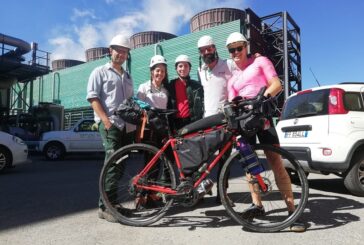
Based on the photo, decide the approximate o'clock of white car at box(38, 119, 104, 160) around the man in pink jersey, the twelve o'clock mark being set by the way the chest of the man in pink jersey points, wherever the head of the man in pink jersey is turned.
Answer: The white car is roughly at 3 o'clock from the man in pink jersey.

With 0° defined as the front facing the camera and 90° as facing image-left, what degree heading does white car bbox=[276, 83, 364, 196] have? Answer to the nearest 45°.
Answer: approximately 225°

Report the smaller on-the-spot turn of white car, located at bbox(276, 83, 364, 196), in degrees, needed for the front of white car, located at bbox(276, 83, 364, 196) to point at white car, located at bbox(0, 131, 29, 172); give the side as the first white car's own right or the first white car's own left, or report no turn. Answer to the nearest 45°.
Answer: approximately 135° to the first white car's own left

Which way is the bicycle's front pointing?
to the viewer's right

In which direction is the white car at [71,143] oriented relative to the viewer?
to the viewer's left

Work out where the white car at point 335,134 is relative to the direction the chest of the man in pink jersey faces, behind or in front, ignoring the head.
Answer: behind

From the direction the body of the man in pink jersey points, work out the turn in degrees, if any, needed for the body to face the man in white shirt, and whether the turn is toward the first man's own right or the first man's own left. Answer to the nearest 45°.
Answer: approximately 90° to the first man's own right

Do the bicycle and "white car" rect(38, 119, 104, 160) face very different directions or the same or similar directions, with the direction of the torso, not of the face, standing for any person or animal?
very different directions
